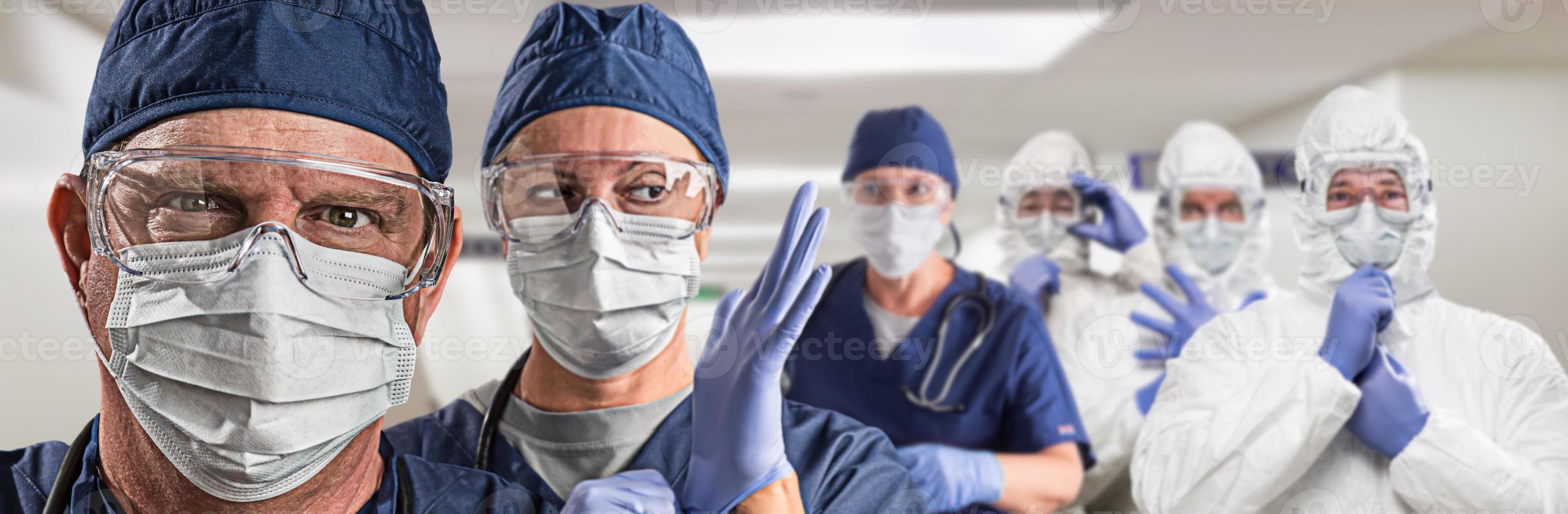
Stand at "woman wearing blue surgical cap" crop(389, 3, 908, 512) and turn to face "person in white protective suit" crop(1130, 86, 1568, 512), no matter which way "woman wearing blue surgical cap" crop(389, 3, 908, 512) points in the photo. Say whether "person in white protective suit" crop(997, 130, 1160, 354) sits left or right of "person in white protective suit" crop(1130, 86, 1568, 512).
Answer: left

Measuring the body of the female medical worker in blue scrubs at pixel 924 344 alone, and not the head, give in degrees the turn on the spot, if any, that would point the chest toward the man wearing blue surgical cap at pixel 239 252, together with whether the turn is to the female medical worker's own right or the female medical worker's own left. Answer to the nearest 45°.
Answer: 0° — they already face them

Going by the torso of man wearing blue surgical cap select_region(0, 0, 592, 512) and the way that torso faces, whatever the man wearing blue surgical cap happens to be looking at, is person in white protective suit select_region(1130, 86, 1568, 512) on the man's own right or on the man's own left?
on the man's own left

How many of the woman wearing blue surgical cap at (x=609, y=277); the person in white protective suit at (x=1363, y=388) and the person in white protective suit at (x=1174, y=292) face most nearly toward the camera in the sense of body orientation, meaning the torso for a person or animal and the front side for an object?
3

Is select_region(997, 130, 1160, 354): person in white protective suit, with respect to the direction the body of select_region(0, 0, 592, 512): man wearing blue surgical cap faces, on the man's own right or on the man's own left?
on the man's own left

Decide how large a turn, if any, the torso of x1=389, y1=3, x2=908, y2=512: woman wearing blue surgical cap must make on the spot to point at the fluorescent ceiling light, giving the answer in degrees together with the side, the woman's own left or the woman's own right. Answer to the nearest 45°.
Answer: approximately 135° to the woman's own left

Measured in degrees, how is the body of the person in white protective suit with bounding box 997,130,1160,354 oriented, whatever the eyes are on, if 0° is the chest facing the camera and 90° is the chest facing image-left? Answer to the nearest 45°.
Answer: approximately 0°

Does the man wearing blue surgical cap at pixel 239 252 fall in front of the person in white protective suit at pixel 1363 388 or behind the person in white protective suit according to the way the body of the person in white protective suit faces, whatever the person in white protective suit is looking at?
in front

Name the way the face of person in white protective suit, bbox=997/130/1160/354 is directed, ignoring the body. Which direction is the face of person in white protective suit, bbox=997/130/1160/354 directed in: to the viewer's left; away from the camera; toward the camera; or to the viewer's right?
toward the camera

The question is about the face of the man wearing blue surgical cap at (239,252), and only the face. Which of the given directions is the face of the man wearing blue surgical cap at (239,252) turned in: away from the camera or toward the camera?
toward the camera

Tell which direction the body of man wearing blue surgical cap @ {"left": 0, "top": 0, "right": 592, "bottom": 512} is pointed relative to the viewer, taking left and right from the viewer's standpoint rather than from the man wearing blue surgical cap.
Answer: facing the viewer

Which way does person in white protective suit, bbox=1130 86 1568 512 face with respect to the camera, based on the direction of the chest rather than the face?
toward the camera

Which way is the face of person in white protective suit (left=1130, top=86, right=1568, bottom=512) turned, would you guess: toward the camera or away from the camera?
toward the camera

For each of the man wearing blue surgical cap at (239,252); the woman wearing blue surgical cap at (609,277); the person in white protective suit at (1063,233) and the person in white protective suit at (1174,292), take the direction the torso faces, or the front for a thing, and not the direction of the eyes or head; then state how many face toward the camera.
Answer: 4
